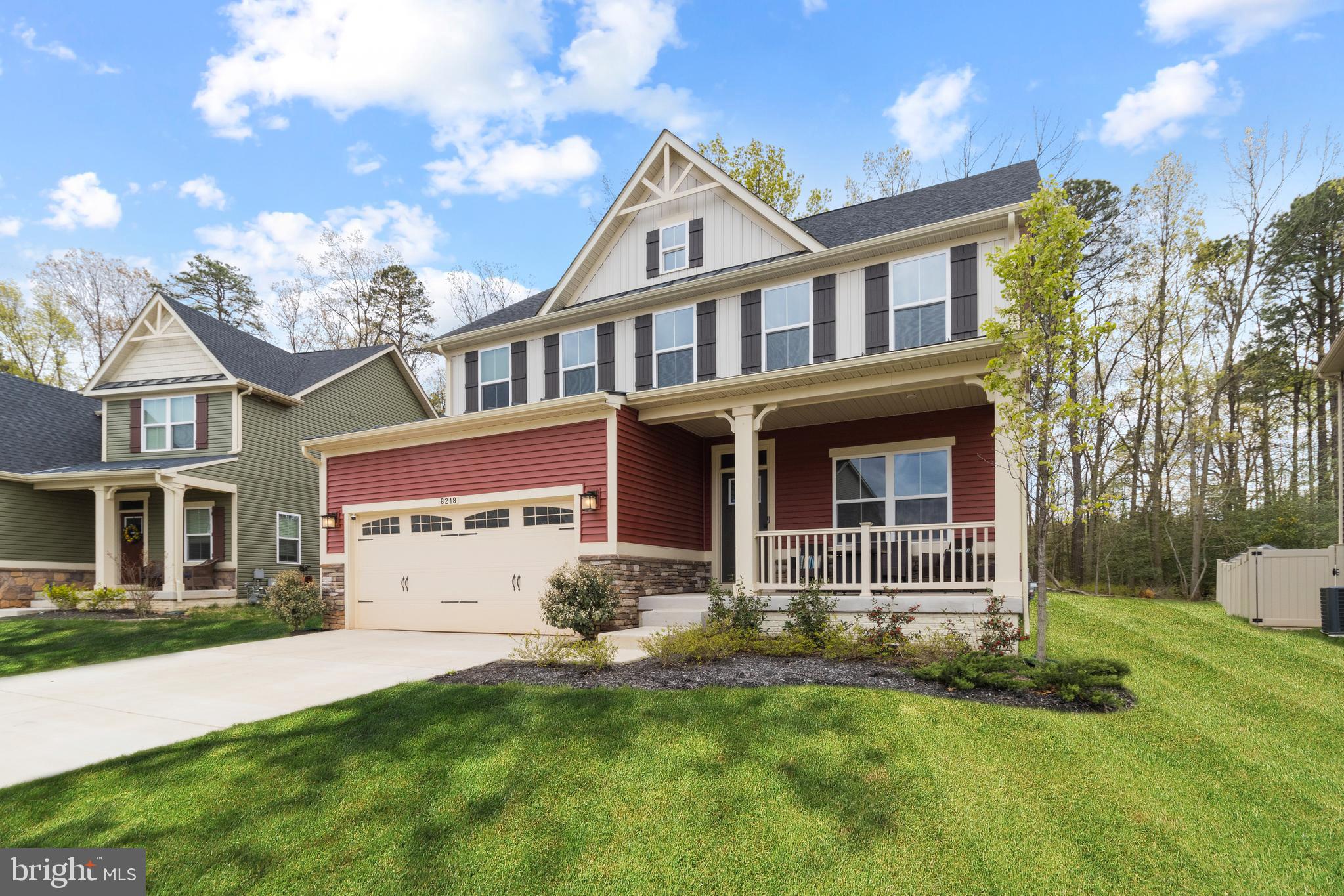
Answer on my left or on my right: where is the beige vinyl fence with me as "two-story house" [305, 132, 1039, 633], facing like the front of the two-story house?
on my left

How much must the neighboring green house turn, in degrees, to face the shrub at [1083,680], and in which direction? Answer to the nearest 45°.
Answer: approximately 45° to its left

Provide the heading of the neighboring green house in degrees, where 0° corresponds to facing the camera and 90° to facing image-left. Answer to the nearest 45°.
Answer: approximately 45°

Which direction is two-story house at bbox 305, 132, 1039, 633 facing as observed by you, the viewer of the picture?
facing the viewer and to the left of the viewer

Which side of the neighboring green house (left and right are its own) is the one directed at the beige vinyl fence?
left

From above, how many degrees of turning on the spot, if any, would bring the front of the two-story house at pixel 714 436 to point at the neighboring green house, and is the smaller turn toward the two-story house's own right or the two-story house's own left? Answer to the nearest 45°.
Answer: approximately 90° to the two-story house's own right

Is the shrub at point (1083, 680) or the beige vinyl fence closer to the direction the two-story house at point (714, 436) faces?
the shrub

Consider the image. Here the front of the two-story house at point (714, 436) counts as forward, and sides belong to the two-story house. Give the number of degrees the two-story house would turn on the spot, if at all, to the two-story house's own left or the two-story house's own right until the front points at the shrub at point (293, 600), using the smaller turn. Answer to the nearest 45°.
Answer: approximately 45° to the two-story house's own right

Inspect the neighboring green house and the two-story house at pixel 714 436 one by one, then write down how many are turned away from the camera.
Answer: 0
